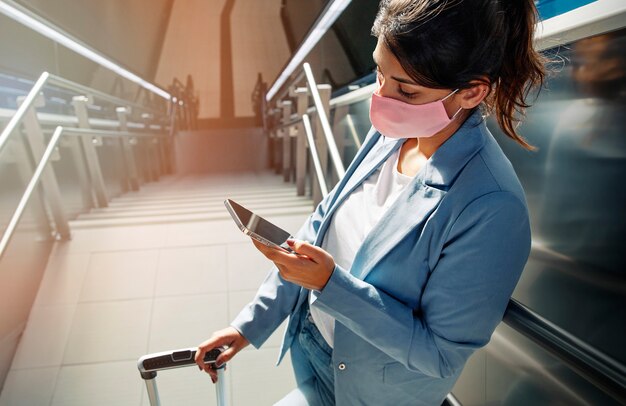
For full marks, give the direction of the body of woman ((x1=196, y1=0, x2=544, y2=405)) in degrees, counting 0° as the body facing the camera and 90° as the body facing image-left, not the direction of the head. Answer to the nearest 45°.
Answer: approximately 45°

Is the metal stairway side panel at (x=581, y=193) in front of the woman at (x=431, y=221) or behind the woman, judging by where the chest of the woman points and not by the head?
behind
